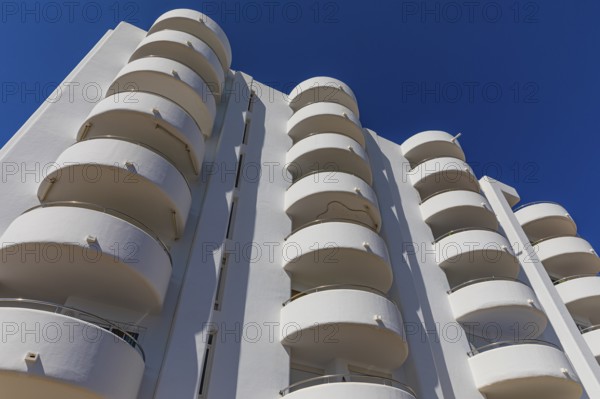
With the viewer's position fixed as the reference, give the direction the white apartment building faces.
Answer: facing the viewer and to the right of the viewer
